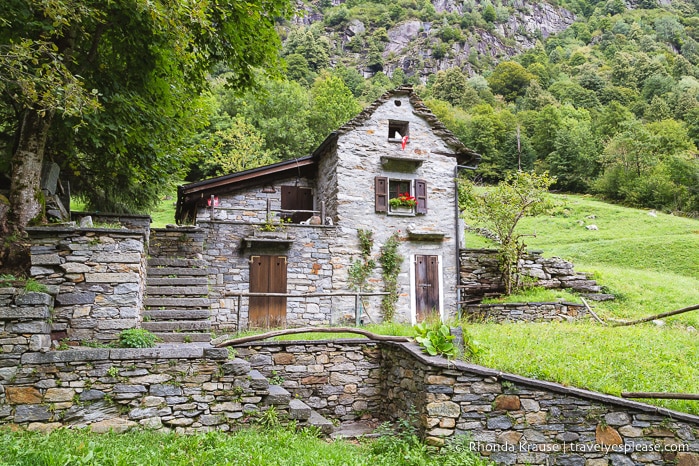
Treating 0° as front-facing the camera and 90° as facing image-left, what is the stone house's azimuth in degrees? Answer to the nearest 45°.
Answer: approximately 0°

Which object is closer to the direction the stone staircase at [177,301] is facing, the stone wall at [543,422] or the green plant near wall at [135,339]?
the green plant near wall

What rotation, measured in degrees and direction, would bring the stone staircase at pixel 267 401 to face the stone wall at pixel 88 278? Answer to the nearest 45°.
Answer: approximately 180°

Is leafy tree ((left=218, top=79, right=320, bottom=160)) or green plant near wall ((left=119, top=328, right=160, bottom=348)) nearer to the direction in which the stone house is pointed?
the green plant near wall

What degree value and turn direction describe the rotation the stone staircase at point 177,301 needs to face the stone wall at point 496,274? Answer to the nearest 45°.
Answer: approximately 90° to its left

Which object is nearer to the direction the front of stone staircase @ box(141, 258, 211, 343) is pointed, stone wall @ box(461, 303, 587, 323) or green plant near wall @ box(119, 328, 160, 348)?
the green plant near wall

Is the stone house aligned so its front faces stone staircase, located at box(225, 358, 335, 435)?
yes
